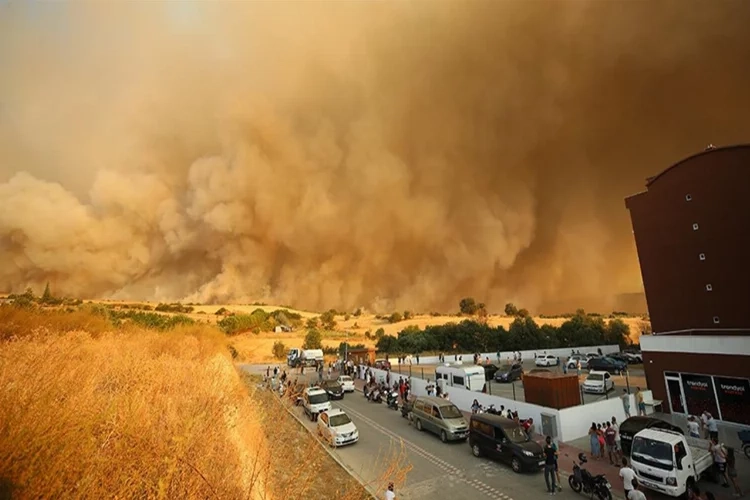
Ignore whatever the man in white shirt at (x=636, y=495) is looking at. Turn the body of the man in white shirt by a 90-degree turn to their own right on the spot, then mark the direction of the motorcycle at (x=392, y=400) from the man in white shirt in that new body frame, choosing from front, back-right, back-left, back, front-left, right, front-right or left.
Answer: back-left

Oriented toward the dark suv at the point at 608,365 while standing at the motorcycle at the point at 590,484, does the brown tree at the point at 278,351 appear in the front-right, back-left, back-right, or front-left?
front-left

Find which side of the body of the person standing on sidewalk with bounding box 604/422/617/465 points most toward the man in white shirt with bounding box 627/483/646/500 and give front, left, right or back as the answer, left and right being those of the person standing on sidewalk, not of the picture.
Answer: back

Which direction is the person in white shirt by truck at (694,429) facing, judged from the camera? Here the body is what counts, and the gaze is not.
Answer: away from the camera

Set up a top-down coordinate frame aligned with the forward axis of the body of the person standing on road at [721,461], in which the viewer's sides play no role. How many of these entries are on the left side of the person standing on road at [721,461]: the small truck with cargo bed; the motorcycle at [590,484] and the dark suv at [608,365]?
2

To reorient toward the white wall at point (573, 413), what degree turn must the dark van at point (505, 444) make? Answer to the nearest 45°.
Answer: approximately 90° to its left

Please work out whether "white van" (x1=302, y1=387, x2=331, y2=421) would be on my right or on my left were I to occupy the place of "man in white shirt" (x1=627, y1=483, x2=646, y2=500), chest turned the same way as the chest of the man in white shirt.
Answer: on my left

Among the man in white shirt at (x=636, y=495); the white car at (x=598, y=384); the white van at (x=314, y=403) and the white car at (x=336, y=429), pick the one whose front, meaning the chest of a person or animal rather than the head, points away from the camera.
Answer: the man in white shirt

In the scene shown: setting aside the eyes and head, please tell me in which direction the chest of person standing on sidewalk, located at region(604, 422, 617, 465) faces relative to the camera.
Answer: away from the camera

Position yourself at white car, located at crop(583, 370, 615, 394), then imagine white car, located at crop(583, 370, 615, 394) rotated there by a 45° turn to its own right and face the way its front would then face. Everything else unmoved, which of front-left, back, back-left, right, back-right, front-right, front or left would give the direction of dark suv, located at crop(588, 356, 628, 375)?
right

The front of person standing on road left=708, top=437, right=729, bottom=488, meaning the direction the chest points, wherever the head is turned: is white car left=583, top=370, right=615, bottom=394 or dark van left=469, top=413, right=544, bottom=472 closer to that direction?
the white car

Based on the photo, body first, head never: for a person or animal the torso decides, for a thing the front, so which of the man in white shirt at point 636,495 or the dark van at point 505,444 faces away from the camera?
the man in white shirt

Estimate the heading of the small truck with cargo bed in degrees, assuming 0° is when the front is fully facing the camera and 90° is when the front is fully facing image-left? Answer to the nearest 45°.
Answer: approximately 45°
